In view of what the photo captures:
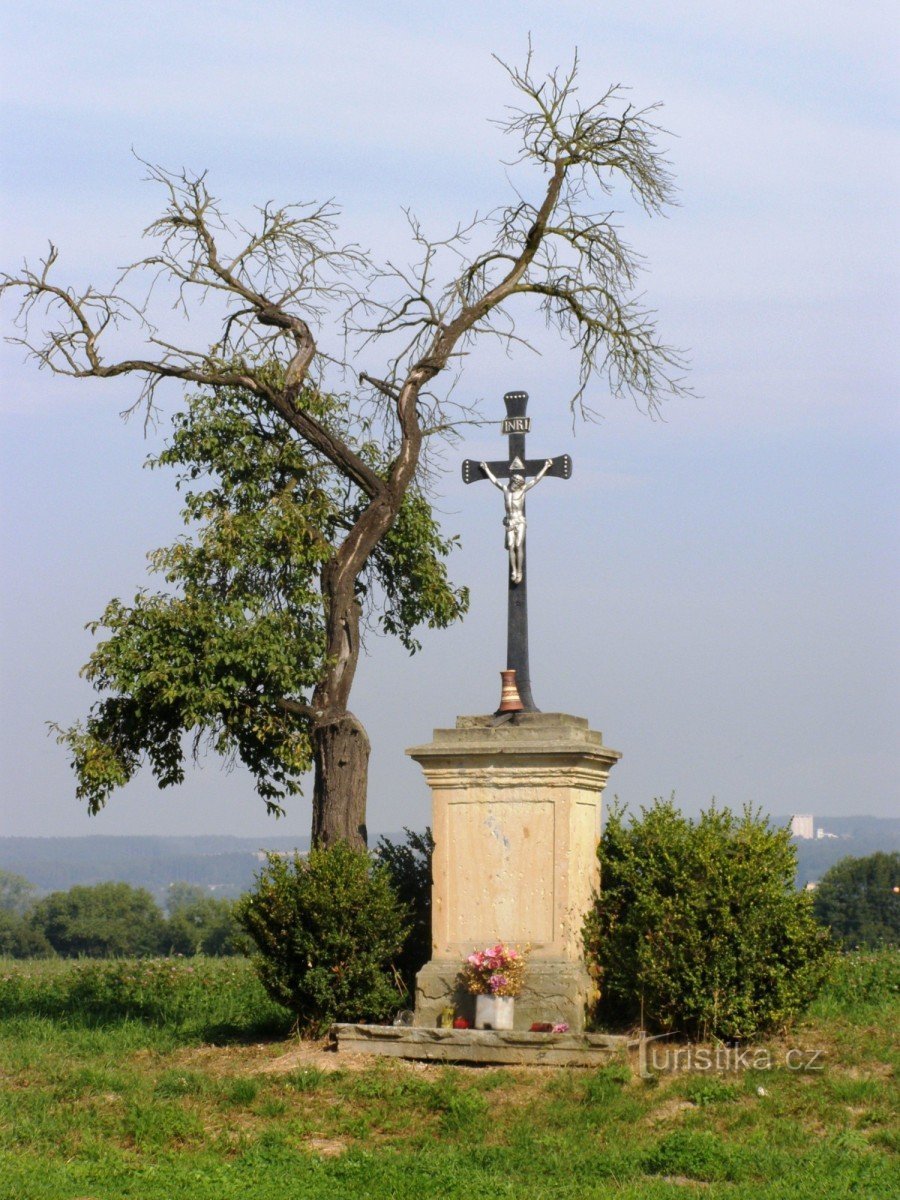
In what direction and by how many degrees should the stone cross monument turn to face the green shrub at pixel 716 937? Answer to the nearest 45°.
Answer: approximately 45° to its left

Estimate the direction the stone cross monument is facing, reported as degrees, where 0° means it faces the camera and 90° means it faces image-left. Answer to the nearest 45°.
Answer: approximately 0°

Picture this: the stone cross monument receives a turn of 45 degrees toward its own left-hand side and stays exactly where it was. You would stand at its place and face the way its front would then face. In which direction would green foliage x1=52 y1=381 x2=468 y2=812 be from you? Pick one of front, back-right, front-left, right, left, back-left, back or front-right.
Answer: back

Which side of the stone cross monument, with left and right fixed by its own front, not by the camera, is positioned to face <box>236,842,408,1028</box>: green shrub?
right

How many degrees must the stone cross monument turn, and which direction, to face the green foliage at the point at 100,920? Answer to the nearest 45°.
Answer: approximately 180°

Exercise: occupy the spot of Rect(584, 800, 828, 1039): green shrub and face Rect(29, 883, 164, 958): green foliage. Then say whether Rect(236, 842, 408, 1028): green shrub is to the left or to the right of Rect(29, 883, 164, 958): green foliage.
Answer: left
